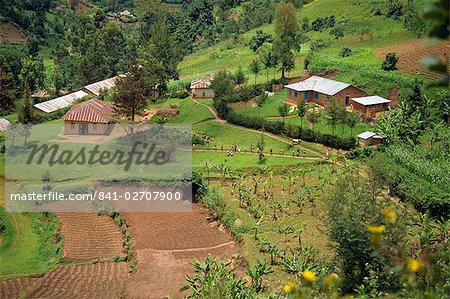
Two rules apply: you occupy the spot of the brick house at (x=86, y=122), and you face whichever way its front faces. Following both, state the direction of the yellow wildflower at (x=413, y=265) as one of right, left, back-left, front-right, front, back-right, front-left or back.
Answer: front

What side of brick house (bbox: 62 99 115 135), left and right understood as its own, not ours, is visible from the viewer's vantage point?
front

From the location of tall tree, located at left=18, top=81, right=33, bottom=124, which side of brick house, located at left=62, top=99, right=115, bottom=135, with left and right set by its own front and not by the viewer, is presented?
right

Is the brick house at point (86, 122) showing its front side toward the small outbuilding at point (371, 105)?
no

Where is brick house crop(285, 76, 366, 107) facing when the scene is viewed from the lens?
facing the viewer and to the left of the viewer

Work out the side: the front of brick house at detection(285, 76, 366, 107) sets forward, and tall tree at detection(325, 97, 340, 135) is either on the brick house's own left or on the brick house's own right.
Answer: on the brick house's own left

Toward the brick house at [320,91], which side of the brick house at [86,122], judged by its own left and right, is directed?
left

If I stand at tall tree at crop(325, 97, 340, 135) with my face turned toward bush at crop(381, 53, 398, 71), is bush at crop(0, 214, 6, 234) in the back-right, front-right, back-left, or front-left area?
back-left

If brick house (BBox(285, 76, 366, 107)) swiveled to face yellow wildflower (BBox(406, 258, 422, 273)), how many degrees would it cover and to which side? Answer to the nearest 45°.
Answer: approximately 45° to its left

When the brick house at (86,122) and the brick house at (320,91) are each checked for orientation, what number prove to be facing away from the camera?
0

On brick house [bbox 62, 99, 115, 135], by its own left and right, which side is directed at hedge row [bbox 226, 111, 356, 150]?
left
